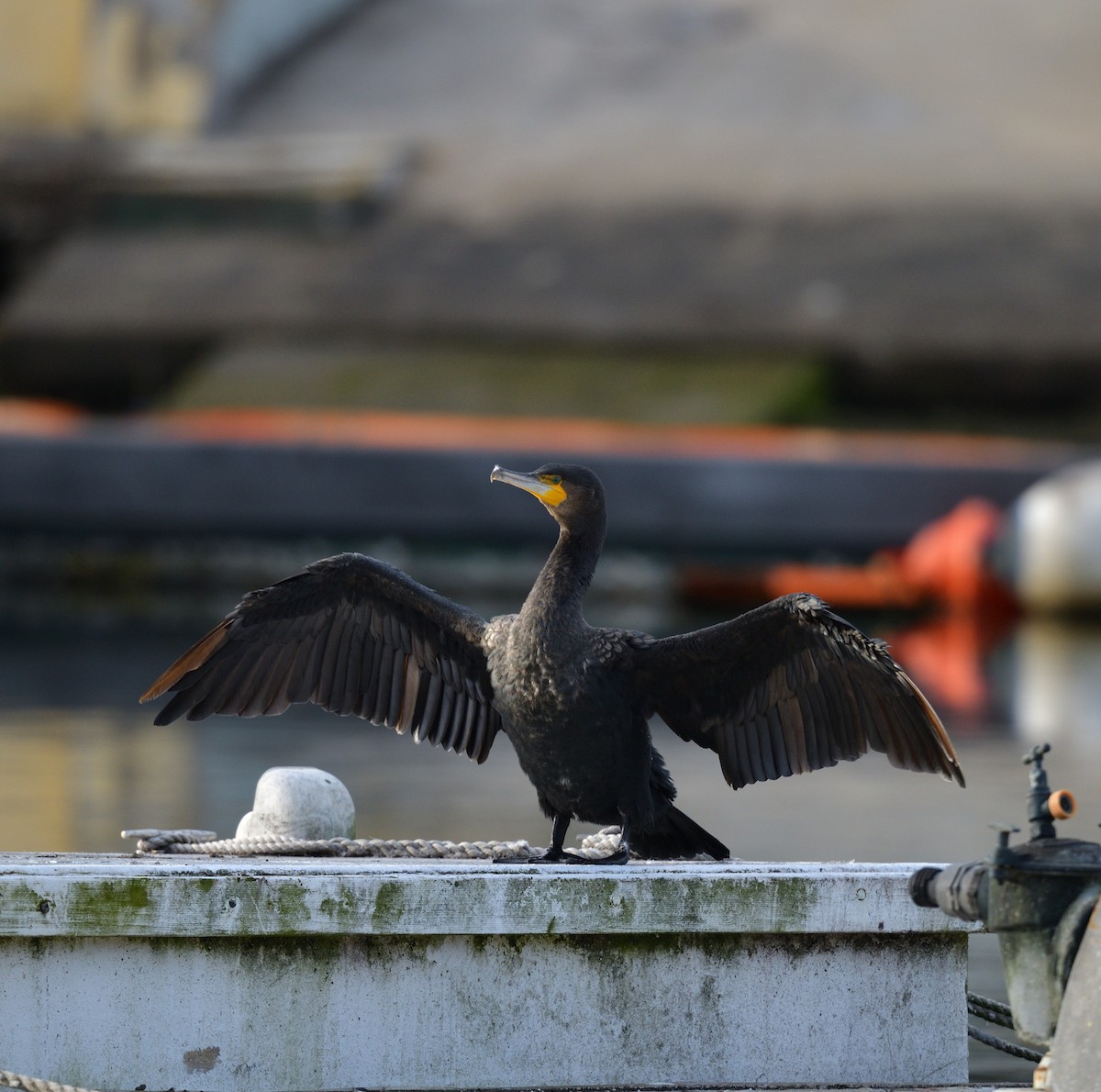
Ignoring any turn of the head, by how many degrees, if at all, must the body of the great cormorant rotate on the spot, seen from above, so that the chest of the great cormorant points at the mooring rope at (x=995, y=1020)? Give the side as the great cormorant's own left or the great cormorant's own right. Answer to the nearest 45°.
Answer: approximately 135° to the great cormorant's own left

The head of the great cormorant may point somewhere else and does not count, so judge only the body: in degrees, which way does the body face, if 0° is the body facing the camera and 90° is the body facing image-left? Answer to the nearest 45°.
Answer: approximately 45°

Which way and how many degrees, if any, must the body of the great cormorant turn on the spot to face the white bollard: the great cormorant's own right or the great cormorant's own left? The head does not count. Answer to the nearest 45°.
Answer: approximately 90° to the great cormorant's own right
